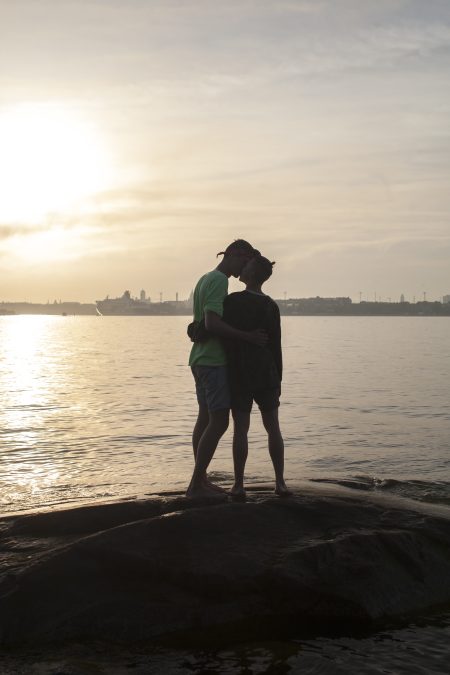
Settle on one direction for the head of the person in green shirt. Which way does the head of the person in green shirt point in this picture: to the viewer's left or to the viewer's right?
to the viewer's right

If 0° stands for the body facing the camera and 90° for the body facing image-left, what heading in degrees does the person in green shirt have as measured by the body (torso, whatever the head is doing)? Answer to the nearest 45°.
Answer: approximately 270°
